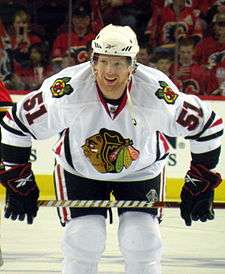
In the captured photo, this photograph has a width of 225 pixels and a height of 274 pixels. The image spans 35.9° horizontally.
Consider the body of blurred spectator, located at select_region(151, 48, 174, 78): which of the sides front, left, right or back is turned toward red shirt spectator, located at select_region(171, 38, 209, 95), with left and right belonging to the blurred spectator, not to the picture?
left

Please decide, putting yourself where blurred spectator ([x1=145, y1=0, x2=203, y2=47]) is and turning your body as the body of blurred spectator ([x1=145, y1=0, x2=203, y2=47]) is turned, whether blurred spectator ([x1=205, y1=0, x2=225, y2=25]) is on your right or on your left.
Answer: on your left

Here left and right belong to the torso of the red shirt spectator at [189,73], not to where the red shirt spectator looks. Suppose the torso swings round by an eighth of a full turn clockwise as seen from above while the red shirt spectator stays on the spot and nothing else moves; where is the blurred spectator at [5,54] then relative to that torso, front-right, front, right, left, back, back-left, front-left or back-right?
front-right

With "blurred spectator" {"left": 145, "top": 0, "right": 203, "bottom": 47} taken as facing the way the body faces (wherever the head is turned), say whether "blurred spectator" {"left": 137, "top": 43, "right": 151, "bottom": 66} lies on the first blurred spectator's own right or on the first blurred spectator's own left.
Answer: on the first blurred spectator's own right

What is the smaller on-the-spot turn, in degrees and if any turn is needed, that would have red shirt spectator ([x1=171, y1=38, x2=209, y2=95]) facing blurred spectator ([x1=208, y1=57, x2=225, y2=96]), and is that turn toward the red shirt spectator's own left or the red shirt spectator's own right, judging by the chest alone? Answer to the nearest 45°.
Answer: approximately 90° to the red shirt spectator's own left

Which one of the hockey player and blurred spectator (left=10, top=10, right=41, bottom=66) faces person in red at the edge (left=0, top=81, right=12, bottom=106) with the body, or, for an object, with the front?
the blurred spectator

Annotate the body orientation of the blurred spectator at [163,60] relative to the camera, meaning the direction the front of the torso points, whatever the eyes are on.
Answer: toward the camera

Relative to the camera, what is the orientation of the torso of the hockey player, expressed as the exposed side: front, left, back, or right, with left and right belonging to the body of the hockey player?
front

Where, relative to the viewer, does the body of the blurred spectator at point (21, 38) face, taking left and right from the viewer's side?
facing the viewer

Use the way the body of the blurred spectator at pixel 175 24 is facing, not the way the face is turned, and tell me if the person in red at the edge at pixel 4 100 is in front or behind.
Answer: in front
